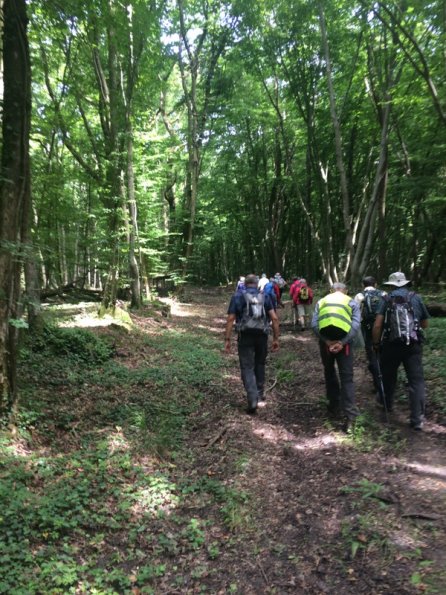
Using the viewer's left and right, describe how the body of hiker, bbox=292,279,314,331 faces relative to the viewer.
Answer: facing away from the viewer

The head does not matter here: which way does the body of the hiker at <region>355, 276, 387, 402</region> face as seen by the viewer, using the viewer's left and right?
facing away from the viewer

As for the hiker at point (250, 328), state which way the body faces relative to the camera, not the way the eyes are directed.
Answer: away from the camera

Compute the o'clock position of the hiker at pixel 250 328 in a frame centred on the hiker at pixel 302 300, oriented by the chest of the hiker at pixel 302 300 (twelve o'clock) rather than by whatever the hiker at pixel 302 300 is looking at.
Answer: the hiker at pixel 250 328 is roughly at 6 o'clock from the hiker at pixel 302 300.

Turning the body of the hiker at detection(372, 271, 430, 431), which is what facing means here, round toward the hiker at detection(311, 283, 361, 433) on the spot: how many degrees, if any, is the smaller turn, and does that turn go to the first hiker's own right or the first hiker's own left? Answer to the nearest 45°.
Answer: approximately 90° to the first hiker's own left

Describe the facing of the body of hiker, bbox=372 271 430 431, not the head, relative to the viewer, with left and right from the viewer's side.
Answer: facing away from the viewer

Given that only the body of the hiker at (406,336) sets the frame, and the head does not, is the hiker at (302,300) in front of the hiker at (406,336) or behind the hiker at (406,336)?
in front

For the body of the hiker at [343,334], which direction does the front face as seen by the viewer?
away from the camera

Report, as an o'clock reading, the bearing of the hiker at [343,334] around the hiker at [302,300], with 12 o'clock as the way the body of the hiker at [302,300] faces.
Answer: the hiker at [343,334] is roughly at 6 o'clock from the hiker at [302,300].
